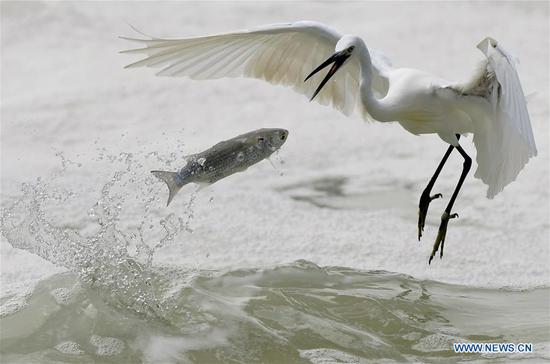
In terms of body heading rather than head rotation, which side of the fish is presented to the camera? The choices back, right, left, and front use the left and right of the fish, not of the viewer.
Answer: right

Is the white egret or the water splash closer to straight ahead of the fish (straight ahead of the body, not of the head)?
the white egret

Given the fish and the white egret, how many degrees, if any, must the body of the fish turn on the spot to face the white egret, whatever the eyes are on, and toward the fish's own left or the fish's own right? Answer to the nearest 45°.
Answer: approximately 45° to the fish's own left

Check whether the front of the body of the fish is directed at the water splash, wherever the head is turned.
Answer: no
